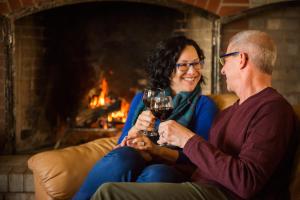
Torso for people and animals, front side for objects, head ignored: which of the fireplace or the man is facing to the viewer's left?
the man

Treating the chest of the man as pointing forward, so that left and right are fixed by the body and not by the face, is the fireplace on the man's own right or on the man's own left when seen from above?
on the man's own right

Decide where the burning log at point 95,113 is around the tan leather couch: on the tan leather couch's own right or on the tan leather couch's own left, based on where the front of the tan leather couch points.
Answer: on the tan leather couch's own right

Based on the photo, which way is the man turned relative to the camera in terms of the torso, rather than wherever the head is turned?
to the viewer's left

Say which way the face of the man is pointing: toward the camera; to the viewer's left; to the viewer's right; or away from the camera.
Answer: to the viewer's left

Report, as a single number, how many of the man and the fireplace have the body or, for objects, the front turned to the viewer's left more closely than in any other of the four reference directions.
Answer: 1

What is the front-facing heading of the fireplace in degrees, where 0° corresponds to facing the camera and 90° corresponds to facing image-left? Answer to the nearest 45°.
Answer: approximately 0°

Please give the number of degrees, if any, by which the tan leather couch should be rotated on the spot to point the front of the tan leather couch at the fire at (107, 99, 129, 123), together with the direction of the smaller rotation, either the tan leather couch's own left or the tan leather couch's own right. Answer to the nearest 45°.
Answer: approximately 135° to the tan leather couch's own right

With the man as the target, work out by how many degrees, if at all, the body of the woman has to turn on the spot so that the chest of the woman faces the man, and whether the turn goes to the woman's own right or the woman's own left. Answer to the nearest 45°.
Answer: approximately 90° to the woman's own left

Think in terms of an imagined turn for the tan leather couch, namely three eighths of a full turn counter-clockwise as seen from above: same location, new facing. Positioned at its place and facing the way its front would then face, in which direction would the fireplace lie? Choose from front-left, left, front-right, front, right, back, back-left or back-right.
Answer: left
